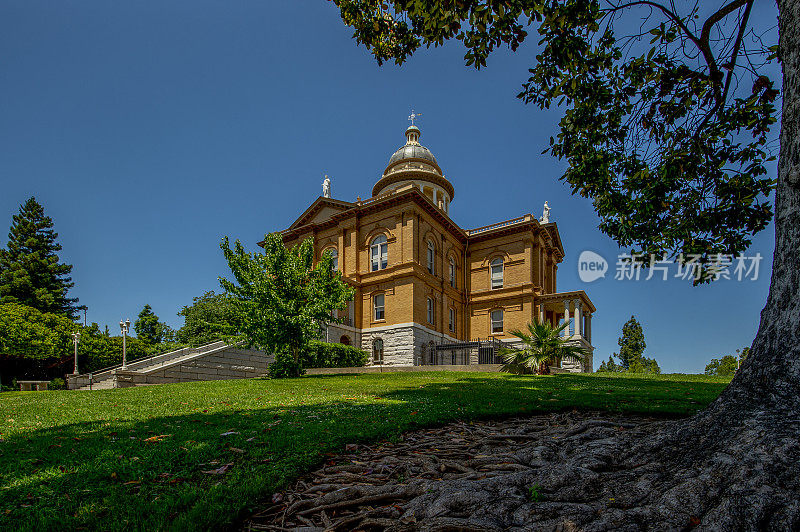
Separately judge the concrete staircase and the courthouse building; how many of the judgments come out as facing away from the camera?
0

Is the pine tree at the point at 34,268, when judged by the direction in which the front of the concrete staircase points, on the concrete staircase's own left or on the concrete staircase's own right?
on the concrete staircase's own right

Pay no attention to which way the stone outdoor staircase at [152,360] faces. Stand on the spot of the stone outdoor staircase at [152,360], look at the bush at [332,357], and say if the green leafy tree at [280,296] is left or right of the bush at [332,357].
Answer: right

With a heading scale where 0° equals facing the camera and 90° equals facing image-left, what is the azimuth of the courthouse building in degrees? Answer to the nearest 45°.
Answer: approximately 45°

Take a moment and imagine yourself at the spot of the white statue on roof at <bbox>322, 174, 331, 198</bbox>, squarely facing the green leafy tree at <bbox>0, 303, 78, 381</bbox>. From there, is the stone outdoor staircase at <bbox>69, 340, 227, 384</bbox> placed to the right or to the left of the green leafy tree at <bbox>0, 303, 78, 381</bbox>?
left

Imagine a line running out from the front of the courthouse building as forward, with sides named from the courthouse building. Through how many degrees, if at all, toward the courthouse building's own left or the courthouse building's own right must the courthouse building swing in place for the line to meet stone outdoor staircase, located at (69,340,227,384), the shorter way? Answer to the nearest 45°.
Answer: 0° — it already faces it

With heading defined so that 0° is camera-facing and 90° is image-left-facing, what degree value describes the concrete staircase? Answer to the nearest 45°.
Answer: approximately 45°
